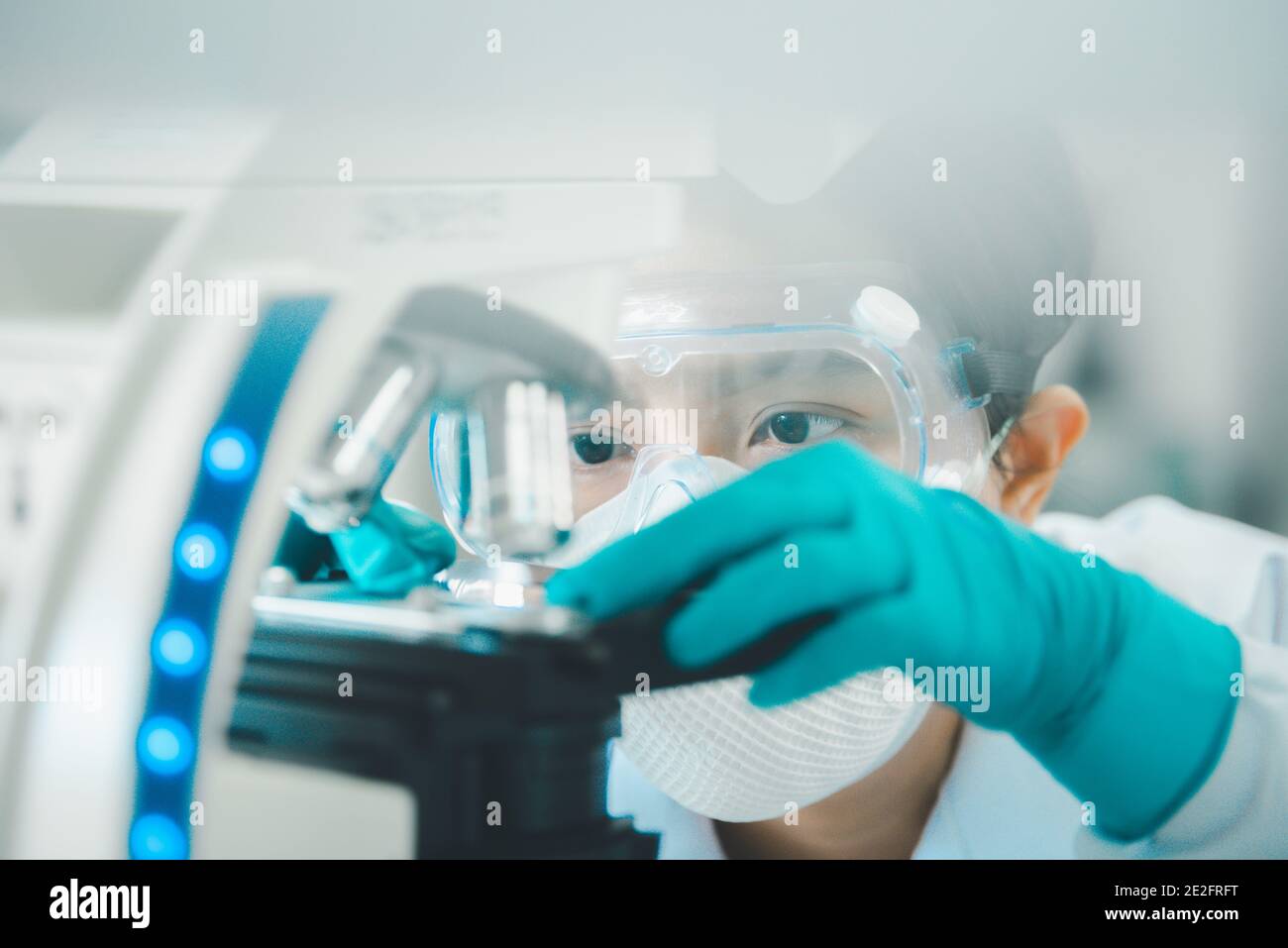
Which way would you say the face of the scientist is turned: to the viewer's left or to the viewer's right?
to the viewer's left

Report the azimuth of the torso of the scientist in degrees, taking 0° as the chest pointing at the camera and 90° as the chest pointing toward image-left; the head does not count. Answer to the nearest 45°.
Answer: approximately 45°
